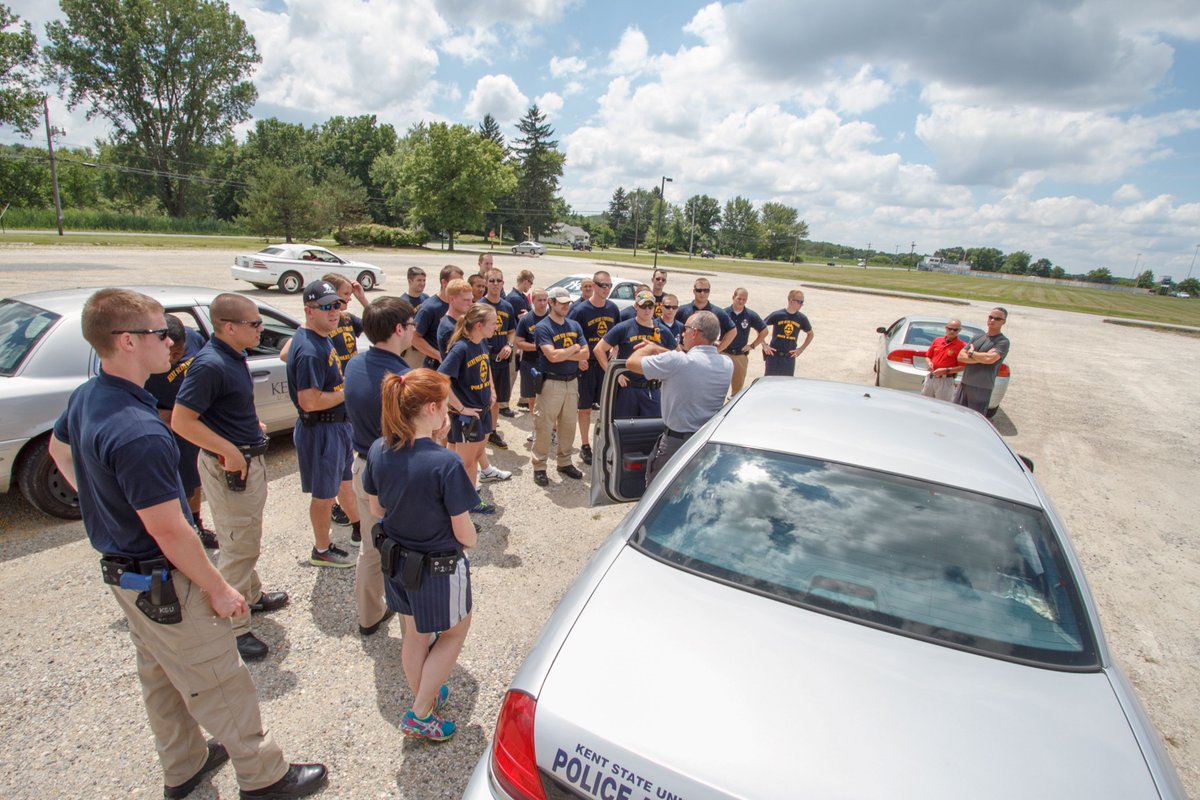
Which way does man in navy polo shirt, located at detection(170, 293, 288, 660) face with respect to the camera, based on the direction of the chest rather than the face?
to the viewer's right

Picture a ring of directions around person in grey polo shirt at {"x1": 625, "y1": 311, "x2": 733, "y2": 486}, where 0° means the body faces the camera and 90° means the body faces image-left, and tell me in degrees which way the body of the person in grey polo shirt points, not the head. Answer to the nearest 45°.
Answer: approximately 135°

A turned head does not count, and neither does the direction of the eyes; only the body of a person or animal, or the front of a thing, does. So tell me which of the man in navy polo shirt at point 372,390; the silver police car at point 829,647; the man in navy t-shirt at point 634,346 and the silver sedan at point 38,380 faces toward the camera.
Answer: the man in navy t-shirt at point 634,346

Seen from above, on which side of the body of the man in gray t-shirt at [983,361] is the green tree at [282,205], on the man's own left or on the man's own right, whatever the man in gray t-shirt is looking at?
on the man's own right

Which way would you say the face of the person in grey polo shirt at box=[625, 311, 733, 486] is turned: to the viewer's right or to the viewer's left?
to the viewer's left

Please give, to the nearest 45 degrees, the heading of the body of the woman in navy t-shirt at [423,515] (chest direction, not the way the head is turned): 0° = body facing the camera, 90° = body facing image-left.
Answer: approximately 225°

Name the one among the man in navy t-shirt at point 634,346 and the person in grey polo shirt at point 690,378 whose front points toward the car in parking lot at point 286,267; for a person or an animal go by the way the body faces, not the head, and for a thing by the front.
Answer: the person in grey polo shirt

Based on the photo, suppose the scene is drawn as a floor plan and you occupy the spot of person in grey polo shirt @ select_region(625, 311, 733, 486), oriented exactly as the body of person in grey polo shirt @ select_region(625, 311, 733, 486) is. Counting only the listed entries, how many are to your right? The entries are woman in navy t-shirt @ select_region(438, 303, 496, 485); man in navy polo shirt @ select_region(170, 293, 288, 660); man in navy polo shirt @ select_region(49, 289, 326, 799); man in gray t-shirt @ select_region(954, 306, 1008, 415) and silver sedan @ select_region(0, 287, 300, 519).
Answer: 1

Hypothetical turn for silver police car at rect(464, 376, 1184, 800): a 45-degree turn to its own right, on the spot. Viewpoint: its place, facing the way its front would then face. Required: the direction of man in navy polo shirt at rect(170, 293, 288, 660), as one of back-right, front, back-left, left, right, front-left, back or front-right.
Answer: back-left

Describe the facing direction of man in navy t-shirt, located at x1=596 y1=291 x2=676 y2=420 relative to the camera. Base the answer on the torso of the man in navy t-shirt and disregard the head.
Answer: toward the camera

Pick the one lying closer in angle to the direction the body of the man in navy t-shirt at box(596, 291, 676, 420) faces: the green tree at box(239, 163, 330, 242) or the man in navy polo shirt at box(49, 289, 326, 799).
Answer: the man in navy polo shirt

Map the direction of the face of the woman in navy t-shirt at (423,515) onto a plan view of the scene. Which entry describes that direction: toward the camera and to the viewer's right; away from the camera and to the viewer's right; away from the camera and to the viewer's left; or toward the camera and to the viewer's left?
away from the camera and to the viewer's right

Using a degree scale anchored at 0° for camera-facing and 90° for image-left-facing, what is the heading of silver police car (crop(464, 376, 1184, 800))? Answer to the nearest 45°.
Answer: approximately 180°

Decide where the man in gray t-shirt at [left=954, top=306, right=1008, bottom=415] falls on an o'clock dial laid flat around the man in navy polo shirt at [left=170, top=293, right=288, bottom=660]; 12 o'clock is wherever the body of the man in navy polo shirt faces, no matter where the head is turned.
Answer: The man in gray t-shirt is roughly at 12 o'clock from the man in navy polo shirt.

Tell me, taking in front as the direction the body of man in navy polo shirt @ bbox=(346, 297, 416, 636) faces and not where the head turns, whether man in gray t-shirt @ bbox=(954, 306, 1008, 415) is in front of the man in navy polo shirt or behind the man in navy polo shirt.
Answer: in front

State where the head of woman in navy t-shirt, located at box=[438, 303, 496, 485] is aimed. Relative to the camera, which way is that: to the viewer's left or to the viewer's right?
to the viewer's right

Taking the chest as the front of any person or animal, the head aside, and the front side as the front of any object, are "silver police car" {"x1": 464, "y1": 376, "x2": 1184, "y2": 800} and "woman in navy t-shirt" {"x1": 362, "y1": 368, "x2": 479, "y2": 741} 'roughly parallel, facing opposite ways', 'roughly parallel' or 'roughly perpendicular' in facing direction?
roughly parallel

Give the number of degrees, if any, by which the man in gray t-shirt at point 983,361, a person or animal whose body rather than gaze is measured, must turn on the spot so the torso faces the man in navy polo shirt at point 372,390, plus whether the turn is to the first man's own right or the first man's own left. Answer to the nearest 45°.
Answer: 0° — they already face them
